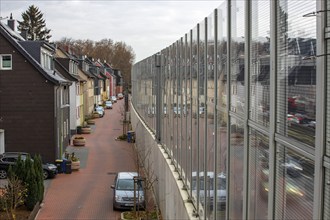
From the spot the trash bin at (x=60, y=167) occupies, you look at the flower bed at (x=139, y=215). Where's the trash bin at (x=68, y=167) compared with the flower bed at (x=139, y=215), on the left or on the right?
left

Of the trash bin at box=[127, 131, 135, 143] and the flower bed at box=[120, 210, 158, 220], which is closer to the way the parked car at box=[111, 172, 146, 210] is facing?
the flower bed

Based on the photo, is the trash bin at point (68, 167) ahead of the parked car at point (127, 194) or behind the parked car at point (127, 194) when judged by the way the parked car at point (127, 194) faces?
behind

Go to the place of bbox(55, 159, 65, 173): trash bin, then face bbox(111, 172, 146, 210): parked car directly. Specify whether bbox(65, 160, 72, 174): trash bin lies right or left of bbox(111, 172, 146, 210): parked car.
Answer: left

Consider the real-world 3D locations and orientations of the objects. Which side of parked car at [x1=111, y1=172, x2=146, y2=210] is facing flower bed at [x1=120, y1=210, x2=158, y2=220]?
front

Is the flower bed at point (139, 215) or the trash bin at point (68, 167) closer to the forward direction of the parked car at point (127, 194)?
the flower bed

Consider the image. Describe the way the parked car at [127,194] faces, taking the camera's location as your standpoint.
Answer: facing the viewer

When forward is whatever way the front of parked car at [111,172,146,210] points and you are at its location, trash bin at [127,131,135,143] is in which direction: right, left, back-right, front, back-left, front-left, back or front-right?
back
